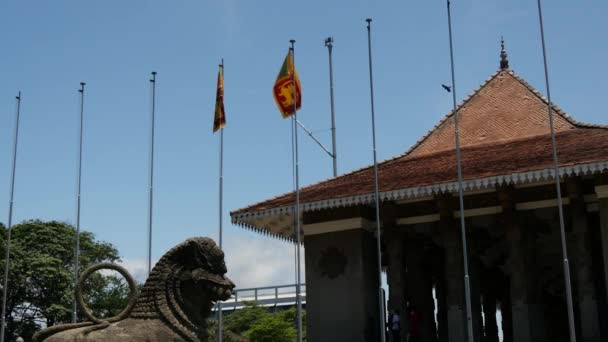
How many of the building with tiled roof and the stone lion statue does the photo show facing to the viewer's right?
1

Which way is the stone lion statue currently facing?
to the viewer's right

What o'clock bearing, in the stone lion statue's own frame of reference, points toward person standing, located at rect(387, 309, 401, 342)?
The person standing is roughly at 10 o'clock from the stone lion statue.

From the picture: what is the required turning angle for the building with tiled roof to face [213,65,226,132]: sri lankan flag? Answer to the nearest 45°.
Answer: approximately 45° to its right

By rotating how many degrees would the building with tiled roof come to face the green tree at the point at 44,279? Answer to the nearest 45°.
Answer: approximately 90° to its right

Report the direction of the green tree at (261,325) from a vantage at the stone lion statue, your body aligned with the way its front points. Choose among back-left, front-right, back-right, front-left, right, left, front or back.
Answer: left

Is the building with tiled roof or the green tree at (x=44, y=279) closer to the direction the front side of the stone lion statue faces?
the building with tiled roof

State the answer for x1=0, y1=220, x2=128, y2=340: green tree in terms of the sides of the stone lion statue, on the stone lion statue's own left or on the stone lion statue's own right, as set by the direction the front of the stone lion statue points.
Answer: on the stone lion statue's own left

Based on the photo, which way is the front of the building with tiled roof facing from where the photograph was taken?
facing the viewer and to the left of the viewer

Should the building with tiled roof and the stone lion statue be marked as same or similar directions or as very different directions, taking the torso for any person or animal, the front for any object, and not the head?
very different directions
